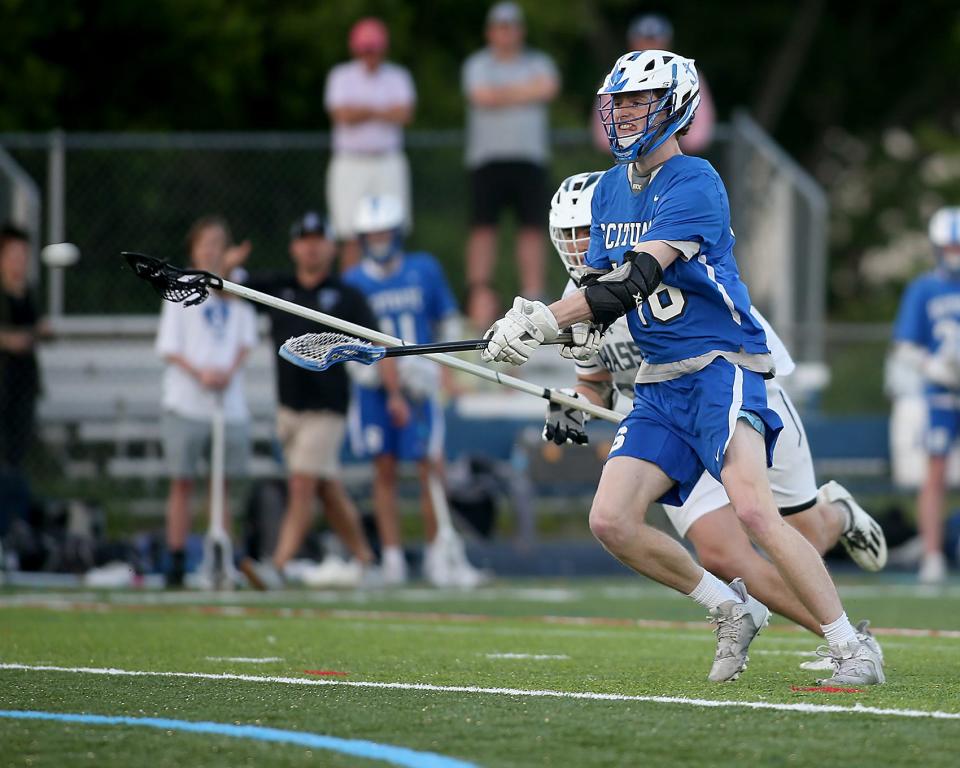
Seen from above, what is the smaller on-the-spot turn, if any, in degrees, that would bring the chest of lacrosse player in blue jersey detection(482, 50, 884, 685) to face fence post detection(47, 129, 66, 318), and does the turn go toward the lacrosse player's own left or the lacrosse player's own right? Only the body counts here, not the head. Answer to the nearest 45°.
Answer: approximately 90° to the lacrosse player's own right

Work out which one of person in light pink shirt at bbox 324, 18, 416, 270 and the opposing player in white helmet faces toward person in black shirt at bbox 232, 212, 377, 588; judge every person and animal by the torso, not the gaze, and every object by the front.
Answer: the person in light pink shirt

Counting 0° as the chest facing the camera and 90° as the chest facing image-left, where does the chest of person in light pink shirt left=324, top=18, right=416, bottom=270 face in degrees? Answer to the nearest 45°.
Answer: approximately 0°

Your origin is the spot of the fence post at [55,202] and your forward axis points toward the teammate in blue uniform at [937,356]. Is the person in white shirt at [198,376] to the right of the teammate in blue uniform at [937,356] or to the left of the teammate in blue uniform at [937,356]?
right

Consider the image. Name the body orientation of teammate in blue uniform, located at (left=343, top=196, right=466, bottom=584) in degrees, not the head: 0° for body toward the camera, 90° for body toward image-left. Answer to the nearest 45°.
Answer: approximately 0°

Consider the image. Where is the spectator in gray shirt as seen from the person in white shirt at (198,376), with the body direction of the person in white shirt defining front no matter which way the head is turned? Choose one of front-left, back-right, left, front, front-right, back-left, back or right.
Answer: back-left

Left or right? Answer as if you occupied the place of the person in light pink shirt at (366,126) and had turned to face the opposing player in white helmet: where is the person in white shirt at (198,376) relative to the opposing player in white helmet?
right
